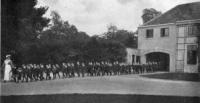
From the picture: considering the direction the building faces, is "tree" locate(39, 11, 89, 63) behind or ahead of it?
ahead

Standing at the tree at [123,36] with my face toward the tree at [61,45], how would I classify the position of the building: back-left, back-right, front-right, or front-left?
back-left

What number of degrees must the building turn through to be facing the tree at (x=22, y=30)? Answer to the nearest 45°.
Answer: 0° — it already faces it

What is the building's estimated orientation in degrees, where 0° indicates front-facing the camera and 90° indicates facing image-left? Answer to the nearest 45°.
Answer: approximately 45°

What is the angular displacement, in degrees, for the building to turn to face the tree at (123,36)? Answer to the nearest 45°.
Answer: approximately 45° to its right

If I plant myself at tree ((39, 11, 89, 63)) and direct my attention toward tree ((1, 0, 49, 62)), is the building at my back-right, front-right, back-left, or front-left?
back-left
